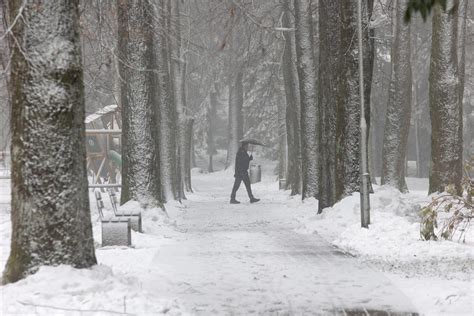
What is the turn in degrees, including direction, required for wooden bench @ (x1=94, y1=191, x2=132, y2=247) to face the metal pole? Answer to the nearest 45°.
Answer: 0° — it already faces it

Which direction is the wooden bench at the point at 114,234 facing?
to the viewer's right
